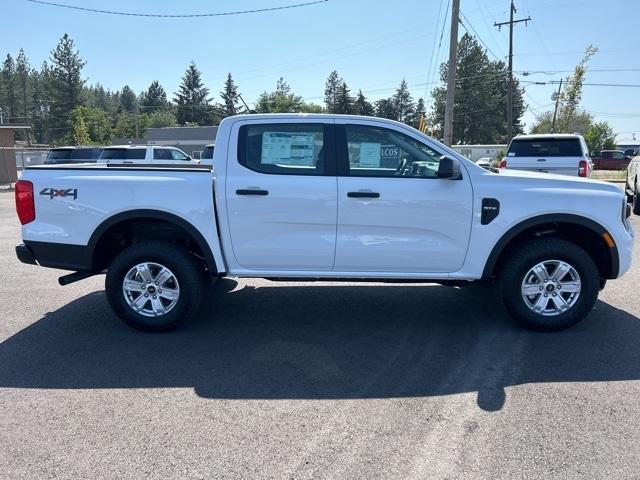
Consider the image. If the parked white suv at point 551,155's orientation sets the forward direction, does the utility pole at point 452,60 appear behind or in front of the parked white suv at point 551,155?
in front

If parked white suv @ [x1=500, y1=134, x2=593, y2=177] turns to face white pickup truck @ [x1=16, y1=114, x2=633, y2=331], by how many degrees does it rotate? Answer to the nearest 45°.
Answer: approximately 180°

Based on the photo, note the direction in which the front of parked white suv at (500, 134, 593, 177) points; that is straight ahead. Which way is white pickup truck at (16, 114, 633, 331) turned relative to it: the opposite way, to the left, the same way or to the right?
to the right

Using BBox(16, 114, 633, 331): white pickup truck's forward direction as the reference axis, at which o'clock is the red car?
The red car is roughly at 10 o'clock from the white pickup truck.

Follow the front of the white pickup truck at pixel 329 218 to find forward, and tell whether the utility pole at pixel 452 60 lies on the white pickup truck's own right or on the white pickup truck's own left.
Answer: on the white pickup truck's own left

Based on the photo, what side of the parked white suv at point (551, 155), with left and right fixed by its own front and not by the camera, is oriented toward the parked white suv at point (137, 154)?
left

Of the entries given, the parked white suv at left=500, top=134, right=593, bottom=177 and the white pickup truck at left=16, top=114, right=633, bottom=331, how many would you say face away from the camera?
1

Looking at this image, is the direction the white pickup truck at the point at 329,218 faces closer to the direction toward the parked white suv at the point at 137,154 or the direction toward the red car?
the red car

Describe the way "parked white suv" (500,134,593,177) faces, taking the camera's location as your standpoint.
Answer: facing away from the viewer

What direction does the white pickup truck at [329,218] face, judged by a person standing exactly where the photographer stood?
facing to the right of the viewer

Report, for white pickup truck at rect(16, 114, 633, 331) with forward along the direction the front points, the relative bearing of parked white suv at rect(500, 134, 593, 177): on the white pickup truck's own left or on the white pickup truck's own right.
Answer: on the white pickup truck's own left

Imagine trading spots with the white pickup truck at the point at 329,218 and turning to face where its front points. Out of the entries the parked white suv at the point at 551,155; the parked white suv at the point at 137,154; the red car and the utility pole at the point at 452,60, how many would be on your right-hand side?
0

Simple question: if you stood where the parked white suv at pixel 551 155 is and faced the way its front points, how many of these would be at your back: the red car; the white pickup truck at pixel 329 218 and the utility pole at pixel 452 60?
1
